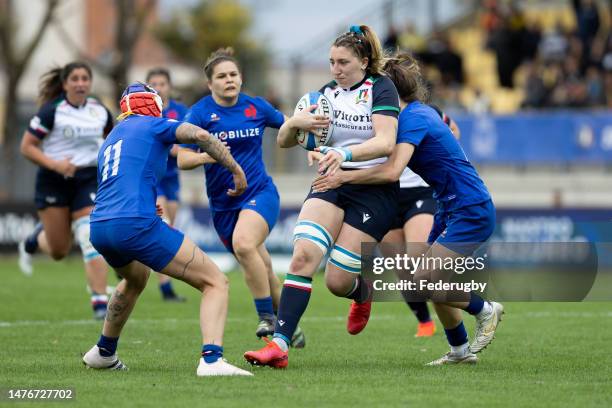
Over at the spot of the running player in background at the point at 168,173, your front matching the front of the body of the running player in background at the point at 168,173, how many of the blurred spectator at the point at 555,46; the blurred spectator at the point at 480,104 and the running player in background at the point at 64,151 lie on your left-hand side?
2

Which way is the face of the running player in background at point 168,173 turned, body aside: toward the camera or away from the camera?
toward the camera

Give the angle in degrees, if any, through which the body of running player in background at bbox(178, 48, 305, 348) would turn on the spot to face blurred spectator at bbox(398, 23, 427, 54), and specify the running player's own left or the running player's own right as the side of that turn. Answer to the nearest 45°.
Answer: approximately 180°

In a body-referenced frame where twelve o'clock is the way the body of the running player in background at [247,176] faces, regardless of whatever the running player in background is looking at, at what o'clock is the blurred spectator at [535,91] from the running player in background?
The blurred spectator is roughly at 7 o'clock from the running player in background.

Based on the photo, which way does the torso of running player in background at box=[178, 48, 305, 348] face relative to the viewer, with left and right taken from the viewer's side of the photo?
facing the viewer

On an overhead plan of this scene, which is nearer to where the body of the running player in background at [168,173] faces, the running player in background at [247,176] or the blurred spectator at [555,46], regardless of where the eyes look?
the running player in background

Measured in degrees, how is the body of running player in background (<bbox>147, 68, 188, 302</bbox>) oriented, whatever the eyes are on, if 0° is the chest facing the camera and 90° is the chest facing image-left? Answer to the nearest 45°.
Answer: approximately 315°

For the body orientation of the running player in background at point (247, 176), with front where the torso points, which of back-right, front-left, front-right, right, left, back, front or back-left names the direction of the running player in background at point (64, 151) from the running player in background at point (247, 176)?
back-right

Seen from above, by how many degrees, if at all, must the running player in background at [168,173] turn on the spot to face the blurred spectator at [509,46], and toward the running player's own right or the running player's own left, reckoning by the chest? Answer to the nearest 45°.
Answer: approximately 180°

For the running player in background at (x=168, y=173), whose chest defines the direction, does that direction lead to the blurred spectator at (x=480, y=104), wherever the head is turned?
no

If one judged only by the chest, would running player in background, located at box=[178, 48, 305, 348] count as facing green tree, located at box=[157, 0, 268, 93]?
no

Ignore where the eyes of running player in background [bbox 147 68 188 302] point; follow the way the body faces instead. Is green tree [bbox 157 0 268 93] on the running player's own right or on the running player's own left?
on the running player's own left

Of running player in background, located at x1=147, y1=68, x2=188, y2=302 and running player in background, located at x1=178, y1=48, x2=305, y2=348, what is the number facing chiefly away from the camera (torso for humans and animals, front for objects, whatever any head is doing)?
0
